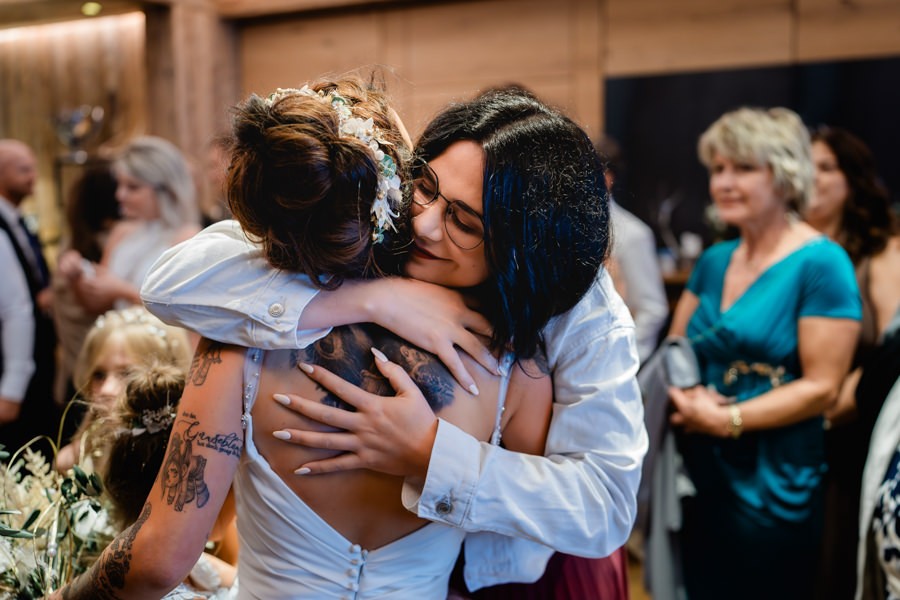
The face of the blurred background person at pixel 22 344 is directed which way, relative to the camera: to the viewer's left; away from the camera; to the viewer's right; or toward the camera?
to the viewer's right

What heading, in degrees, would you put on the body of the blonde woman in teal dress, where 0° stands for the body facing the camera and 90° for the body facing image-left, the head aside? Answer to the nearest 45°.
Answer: approximately 45°

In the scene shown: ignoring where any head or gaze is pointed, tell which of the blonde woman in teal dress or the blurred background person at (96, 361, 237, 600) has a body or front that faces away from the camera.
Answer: the blurred background person

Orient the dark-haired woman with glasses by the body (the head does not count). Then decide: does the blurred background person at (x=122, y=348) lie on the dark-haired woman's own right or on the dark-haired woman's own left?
on the dark-haired woman's own right

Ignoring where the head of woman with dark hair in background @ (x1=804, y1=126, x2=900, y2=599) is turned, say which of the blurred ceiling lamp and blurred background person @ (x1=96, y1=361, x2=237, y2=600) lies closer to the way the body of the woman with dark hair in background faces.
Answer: the blurred background person

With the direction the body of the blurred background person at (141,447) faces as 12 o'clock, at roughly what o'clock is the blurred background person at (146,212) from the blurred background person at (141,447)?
the blurred background person at (146,212) is roughly at 12 o'clock from the blurred background person at (141,447).

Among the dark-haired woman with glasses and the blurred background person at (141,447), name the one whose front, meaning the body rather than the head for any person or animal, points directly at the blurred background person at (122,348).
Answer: the blurred background person at (141,447)

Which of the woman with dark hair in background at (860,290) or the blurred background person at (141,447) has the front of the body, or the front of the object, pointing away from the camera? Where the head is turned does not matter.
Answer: the blurred background person

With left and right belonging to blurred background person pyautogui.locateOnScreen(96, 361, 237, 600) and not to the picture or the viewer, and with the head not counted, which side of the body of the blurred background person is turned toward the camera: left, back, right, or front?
back

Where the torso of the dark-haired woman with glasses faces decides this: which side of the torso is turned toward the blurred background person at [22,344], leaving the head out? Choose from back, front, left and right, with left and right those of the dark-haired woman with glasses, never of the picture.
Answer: right

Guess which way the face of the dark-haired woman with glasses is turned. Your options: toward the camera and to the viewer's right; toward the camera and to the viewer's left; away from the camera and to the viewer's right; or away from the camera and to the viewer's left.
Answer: toward the camera and to the viewer's left
